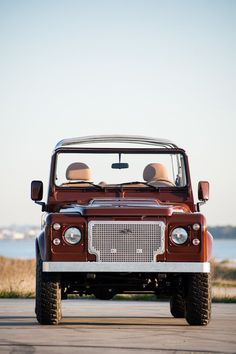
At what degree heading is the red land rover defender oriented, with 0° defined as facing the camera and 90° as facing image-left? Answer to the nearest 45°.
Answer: approximately 0°
